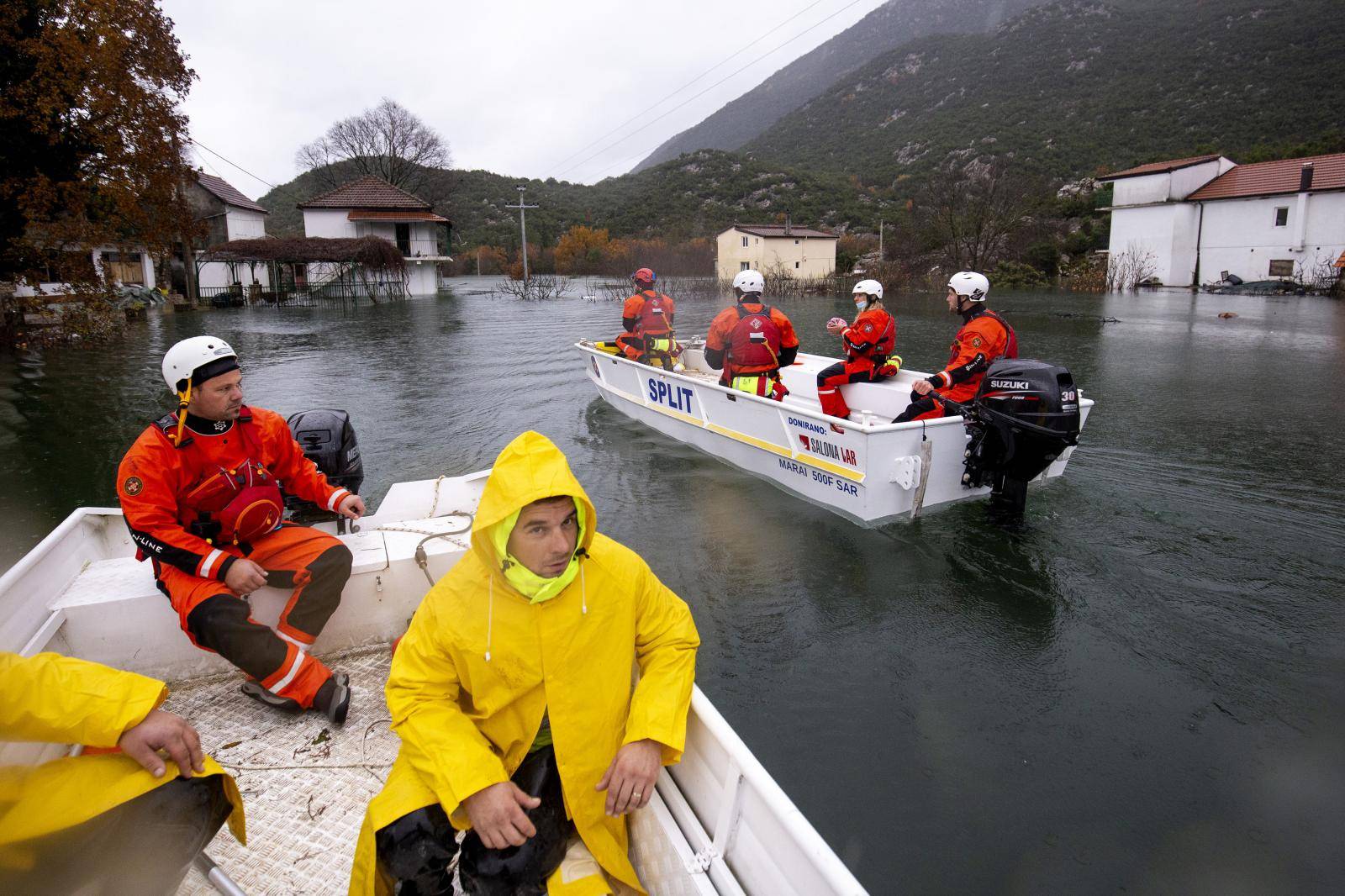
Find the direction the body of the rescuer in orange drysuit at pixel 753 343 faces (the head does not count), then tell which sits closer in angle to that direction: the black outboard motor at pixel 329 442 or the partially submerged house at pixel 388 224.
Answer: the partially submerged house

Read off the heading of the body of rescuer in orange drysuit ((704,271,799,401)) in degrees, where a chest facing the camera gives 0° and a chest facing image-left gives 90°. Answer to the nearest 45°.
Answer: approximately 180°

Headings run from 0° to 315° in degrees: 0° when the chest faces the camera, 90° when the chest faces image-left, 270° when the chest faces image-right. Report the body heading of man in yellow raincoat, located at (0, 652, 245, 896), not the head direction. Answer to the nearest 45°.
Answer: approximately 270°

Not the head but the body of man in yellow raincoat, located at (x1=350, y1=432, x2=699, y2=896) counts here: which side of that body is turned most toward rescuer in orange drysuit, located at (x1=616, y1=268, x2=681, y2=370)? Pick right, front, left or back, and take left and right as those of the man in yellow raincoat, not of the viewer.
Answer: back

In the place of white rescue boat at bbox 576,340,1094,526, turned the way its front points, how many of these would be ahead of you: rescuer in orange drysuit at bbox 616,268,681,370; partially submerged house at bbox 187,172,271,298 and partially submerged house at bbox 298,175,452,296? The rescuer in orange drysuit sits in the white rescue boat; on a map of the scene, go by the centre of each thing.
3

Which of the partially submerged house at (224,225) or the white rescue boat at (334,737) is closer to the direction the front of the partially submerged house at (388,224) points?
the white rescue boat

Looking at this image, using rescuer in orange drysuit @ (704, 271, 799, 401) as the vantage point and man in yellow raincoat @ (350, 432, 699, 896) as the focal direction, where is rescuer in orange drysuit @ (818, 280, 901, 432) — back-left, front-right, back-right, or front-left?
back-left

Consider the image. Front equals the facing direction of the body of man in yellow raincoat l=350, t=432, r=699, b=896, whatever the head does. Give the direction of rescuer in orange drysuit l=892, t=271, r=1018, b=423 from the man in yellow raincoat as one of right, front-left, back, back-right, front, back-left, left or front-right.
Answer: back-left

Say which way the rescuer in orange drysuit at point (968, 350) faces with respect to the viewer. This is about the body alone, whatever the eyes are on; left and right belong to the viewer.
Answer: facing to the left of the viewer

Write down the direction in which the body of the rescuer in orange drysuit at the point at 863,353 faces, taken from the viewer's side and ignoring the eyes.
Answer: to the viewer's left

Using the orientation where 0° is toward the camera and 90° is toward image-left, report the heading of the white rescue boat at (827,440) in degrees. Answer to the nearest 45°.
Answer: approximately 135°
